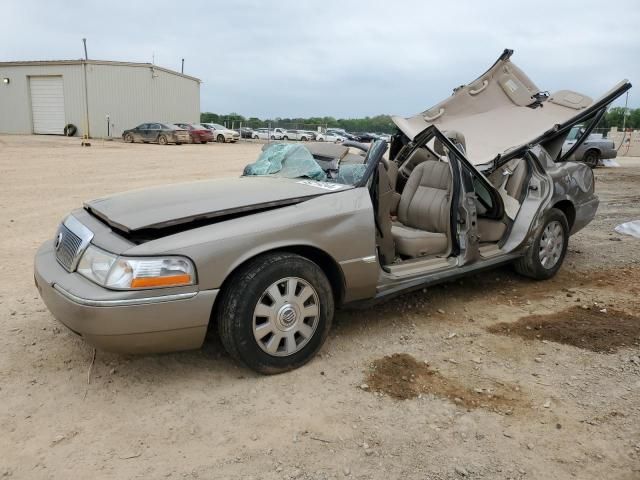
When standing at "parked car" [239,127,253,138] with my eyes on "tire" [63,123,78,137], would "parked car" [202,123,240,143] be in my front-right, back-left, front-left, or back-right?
front-left

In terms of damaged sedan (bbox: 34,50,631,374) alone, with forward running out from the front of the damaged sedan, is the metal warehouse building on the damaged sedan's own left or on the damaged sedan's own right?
on the damaged sedan's own right

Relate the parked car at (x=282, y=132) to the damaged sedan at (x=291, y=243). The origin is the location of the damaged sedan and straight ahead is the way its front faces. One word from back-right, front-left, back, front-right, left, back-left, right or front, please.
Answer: back-right

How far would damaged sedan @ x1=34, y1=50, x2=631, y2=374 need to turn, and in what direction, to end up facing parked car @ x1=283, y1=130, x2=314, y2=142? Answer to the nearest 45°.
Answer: approximately 135° to its right

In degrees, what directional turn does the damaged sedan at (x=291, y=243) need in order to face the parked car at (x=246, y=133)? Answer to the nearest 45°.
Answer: approximately 135° to its right

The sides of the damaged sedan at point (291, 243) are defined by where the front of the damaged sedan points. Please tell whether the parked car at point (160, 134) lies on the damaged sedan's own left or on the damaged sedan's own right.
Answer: on the damaged sedan's own right

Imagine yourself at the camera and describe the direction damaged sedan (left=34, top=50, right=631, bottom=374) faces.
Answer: facing the viewer and to the left of the viewer

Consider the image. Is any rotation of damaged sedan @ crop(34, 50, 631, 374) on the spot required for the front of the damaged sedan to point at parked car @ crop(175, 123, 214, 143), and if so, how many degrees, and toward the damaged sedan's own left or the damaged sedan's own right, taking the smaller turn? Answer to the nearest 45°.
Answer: approximately 135° to the damaged sedan's own right

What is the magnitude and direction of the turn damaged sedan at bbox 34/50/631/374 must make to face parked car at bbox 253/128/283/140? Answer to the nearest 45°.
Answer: approximately 135° to its right

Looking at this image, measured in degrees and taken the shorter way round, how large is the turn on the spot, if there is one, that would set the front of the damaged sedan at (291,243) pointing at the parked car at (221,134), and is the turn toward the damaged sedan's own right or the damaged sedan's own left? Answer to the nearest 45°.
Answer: approximately 135° to the damaged sedan's own right

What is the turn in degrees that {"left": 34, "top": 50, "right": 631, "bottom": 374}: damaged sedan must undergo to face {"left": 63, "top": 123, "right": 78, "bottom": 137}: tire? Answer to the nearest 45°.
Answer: approximately 90° to its right
